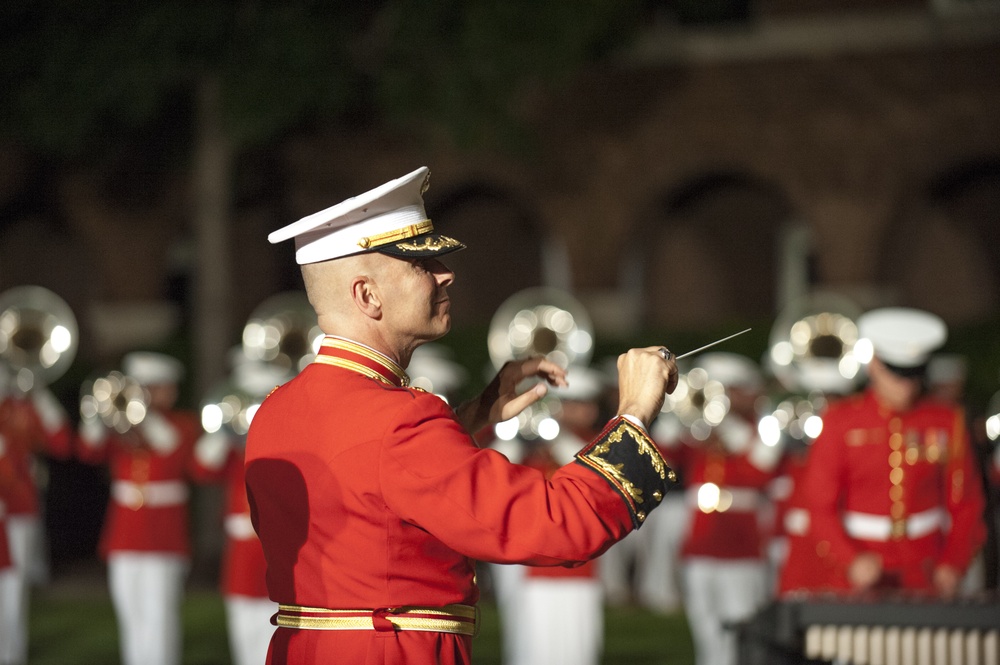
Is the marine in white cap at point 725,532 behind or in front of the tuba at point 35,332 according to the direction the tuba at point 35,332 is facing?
in front

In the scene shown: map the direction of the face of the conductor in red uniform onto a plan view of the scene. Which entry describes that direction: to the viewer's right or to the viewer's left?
to the viewer's right

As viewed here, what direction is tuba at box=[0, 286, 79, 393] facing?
toward the camera

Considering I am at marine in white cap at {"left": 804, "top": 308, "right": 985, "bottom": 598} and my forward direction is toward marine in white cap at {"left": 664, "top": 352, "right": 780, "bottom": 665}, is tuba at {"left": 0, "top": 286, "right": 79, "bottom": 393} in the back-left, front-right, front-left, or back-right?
front-left

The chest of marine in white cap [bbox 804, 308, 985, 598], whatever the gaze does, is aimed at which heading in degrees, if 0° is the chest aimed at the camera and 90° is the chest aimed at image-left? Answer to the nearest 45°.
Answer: approximately 0°

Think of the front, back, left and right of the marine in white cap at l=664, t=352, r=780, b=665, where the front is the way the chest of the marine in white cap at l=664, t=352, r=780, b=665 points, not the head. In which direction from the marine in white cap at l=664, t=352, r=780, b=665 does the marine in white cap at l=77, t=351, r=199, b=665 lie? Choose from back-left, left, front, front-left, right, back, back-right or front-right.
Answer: front-right

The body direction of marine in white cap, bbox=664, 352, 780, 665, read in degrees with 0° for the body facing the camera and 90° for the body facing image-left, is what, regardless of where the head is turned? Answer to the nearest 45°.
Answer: approximately 45°

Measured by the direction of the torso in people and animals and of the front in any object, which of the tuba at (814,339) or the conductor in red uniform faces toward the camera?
the tuba

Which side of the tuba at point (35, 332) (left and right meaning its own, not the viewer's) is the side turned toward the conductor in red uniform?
front

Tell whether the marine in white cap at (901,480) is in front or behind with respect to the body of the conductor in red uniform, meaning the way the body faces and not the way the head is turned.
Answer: in front

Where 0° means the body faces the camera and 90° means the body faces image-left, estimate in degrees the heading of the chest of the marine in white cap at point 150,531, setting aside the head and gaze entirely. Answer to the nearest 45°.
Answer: approximately 45°

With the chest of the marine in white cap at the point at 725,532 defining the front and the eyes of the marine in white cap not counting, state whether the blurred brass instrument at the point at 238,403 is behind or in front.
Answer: in front
